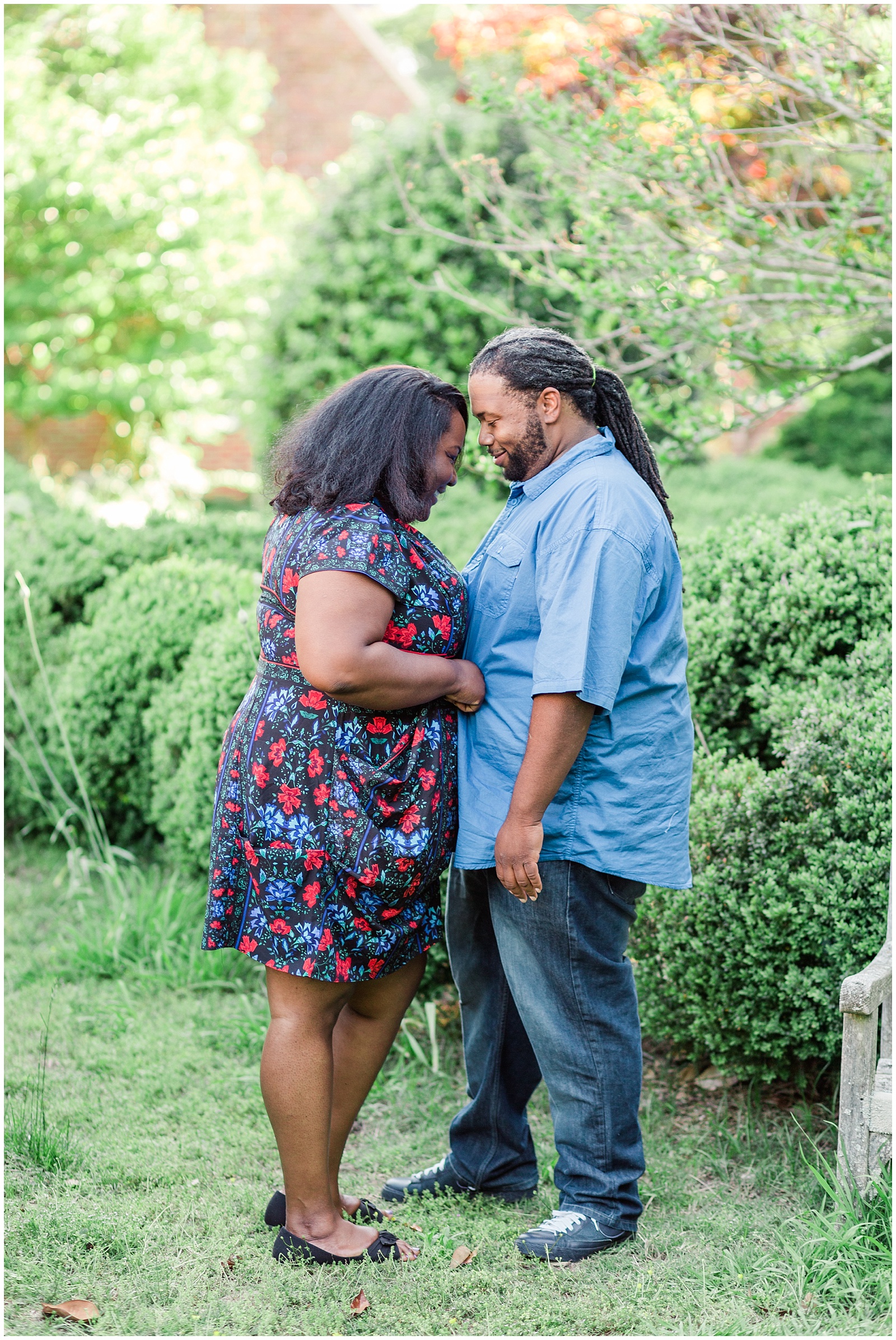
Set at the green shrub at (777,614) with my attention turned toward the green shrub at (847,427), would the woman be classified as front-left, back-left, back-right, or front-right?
back-left

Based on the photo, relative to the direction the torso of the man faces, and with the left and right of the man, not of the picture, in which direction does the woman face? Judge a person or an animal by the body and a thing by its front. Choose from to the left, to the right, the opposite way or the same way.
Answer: the opposite way

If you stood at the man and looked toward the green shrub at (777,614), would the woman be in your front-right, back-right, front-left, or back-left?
back-left

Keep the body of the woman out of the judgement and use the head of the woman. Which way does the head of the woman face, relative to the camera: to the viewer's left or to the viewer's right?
to the viewer's right

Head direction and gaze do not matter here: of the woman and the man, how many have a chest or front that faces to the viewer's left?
1

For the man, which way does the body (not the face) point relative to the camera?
to the viewer's left

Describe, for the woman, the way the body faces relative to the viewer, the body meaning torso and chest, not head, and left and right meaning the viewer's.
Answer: facing to the right of the viewer

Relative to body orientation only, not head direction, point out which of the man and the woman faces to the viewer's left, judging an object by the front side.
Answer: the man

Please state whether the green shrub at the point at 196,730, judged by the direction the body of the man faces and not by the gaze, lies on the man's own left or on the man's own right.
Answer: on the man's own right
